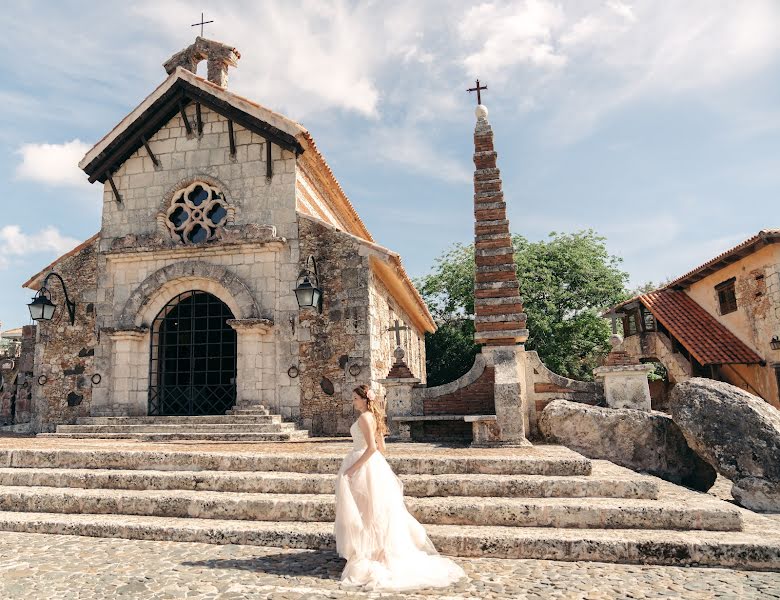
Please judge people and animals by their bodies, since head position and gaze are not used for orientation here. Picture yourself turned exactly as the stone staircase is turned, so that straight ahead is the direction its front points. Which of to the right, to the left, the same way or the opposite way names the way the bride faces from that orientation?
to the right

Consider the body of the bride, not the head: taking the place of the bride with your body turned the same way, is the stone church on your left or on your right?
on your right

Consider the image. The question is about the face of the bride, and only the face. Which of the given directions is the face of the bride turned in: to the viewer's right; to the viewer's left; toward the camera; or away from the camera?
to the viewer's left

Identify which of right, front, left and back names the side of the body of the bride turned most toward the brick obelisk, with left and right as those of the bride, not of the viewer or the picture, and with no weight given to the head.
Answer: right

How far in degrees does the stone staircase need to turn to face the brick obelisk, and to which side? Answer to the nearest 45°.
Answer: approximately 135° to its left

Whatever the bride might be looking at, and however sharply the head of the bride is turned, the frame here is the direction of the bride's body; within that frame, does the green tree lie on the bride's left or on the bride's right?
on the bride's right

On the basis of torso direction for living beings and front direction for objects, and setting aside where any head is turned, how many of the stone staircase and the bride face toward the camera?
1

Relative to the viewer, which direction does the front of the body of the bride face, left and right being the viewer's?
facing to the left of the viewer

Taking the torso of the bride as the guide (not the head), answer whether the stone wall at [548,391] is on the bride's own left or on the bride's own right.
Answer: on the bride's own right

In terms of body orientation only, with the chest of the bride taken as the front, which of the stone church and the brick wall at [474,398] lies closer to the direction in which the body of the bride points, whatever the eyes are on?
the stone church

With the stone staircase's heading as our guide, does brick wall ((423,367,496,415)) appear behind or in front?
behind

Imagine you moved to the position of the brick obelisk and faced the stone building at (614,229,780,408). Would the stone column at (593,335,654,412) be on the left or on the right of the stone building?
right

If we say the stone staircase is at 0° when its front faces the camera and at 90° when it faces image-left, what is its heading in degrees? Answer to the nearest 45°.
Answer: approximately 0°

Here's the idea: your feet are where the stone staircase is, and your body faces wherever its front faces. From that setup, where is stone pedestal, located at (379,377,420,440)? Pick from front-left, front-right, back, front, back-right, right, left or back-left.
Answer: back
